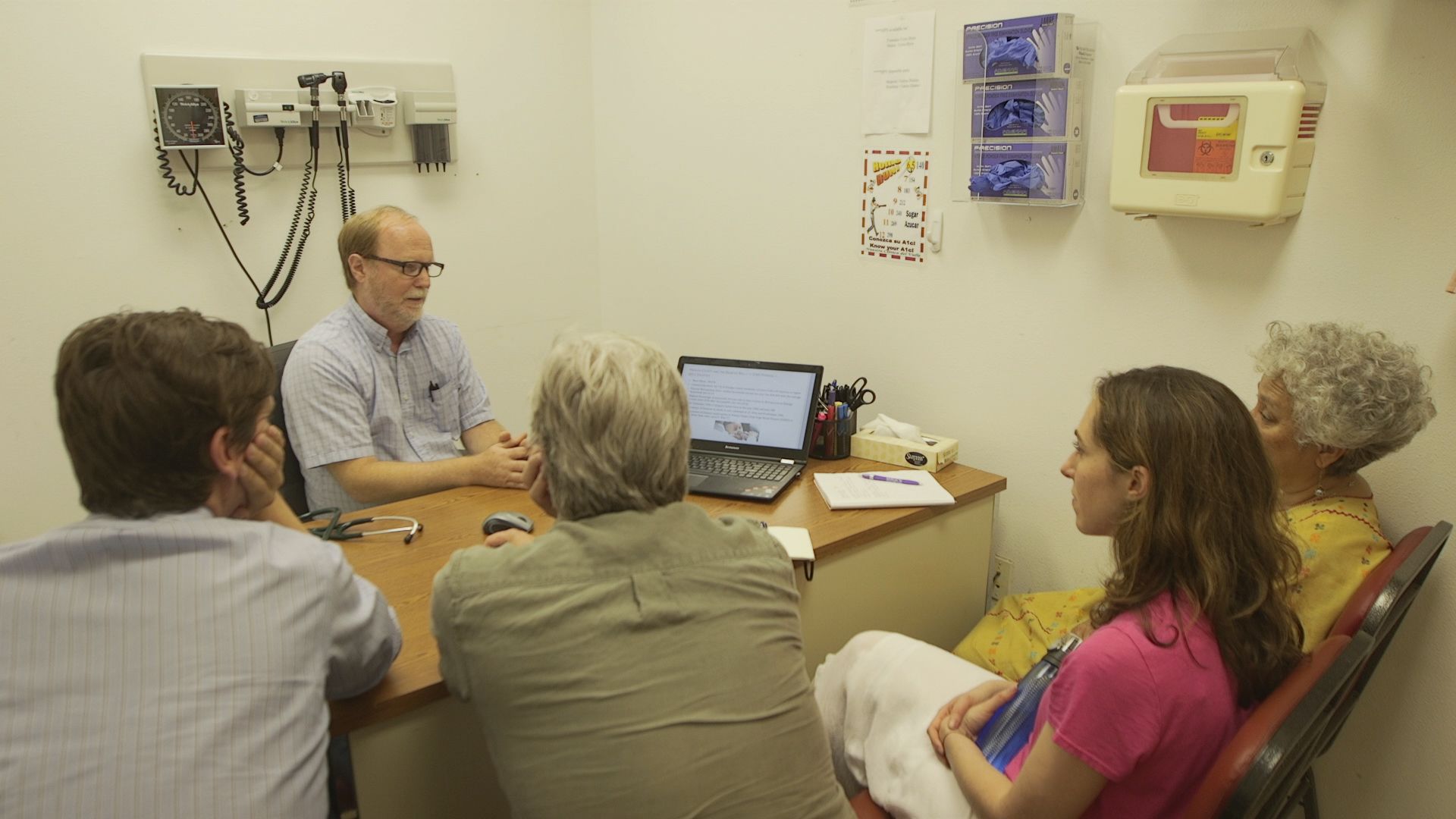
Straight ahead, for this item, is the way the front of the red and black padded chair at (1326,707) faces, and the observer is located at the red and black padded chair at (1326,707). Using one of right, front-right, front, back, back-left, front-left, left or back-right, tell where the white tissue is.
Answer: front-right

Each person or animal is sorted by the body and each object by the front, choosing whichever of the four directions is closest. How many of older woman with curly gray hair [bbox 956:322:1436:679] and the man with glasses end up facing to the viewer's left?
1

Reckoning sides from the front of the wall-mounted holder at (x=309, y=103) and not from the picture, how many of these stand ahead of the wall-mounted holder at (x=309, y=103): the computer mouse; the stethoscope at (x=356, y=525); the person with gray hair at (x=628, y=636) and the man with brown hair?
4

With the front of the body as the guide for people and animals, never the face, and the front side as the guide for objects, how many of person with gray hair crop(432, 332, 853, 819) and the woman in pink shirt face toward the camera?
0

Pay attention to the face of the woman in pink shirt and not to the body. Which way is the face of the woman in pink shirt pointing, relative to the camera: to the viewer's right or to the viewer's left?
to the viewer's left

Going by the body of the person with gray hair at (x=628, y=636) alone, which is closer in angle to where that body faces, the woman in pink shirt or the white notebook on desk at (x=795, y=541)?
the white notebook on desk

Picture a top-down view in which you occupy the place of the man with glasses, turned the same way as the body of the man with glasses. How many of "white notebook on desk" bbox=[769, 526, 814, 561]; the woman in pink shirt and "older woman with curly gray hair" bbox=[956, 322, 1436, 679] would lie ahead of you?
3

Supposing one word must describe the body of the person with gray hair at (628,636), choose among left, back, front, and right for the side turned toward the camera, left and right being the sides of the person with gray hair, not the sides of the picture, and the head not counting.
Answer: back

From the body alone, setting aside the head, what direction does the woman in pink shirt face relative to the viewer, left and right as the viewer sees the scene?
facing to the left of the viewer

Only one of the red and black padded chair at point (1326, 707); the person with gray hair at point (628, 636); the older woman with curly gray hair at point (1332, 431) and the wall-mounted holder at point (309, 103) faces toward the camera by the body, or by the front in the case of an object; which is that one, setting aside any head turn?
the wall-mounted holder

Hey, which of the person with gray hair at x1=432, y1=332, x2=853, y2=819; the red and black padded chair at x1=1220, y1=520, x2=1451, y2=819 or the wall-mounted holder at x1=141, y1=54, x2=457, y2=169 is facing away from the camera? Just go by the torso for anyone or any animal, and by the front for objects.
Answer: the person with gray hair

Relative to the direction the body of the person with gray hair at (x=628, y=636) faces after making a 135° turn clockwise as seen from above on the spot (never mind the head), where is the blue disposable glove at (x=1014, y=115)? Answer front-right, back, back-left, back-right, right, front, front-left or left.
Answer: left

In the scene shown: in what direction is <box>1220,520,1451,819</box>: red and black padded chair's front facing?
to the viewer's left
